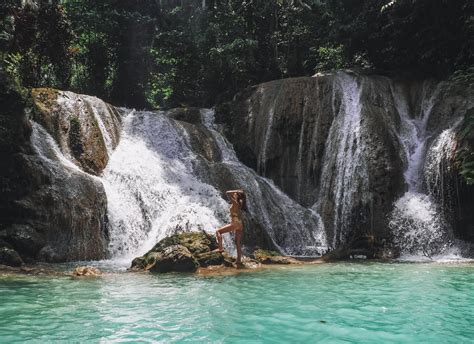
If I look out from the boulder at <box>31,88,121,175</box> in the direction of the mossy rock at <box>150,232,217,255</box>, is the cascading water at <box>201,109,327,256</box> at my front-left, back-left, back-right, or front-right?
front-left

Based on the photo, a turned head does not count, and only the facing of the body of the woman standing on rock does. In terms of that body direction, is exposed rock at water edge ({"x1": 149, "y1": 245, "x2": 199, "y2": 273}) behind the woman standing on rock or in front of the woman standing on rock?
in front

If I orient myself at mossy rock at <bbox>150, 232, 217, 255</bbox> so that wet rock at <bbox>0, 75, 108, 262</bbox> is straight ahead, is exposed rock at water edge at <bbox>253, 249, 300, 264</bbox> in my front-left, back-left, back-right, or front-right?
back-right
